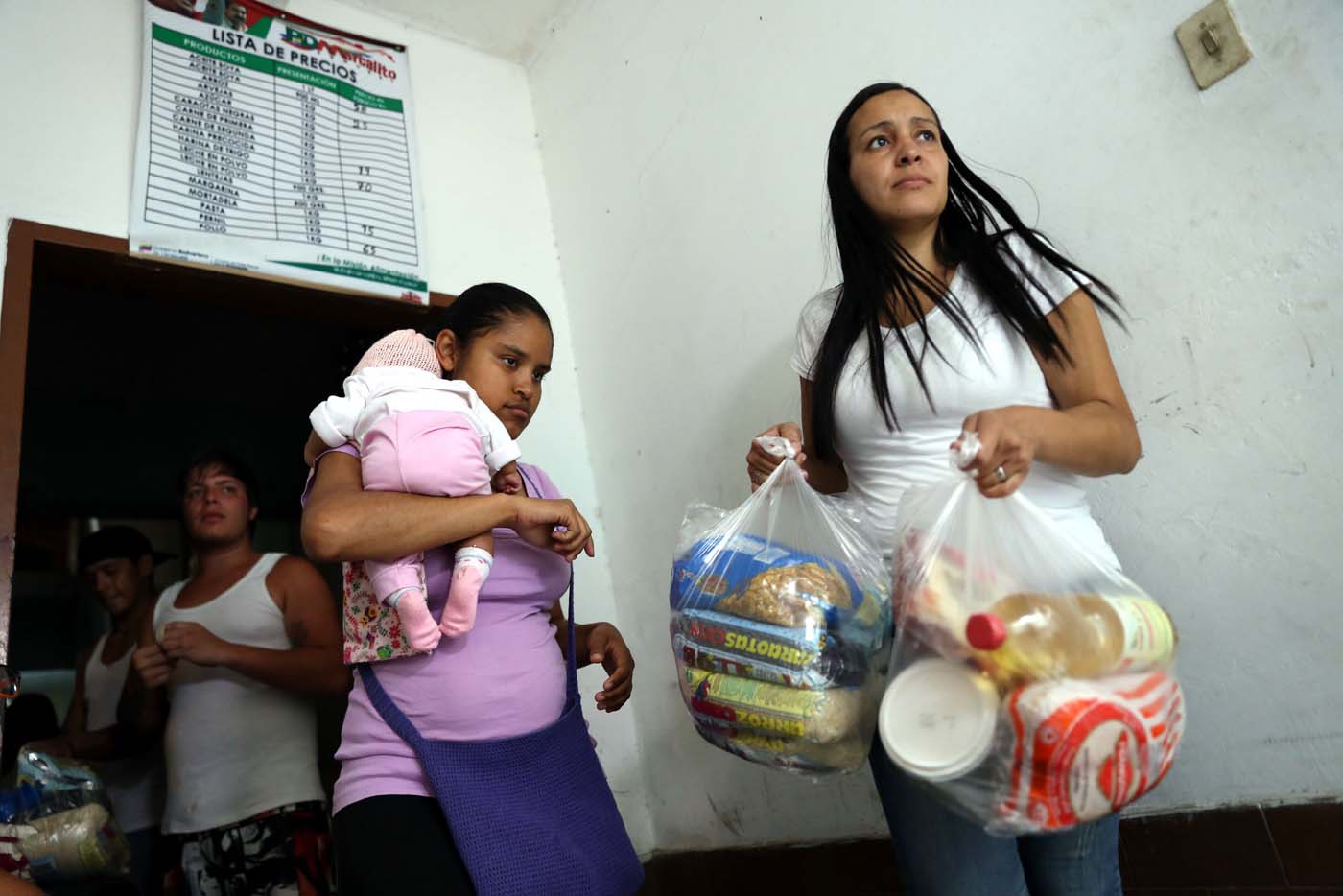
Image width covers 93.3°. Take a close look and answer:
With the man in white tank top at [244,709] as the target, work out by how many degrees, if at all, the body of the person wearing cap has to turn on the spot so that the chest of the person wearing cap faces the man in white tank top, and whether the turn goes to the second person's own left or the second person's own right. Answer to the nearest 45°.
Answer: approximately 45° to the second person's own left

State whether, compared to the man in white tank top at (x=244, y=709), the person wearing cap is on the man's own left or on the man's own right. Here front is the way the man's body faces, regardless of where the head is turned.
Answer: on the man's own right

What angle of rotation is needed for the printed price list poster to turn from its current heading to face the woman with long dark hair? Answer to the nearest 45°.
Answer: approximately 45° to its left
